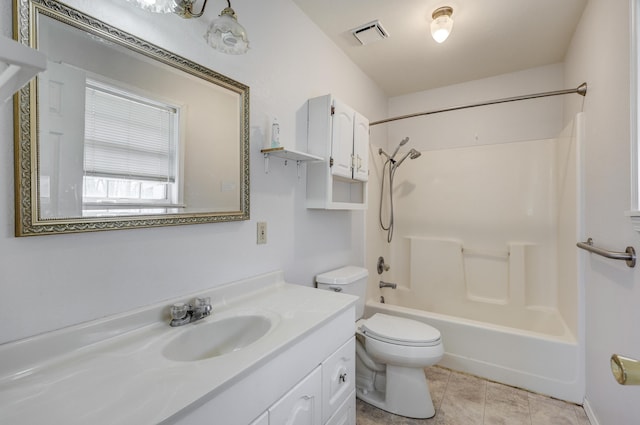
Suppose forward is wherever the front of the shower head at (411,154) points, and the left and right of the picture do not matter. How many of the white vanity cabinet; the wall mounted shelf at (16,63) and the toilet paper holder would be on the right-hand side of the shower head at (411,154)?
3

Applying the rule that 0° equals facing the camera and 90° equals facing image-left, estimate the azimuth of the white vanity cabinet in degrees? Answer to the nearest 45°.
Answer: approximately 315°

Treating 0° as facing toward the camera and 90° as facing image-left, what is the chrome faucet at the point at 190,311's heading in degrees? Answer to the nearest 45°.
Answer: approximately 315°

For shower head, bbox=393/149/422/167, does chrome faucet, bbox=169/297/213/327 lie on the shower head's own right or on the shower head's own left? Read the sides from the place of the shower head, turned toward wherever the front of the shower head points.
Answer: on the shower head's own right

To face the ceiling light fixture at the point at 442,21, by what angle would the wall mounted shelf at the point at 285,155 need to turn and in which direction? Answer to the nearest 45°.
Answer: approximately 45° to its left

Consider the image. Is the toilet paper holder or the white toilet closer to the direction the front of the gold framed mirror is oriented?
the toilet paper holder

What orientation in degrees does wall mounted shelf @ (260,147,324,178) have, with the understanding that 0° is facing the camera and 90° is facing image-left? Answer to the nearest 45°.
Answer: approximately 315°

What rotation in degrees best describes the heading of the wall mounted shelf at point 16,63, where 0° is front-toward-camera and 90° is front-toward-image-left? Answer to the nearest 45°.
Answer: approximately 315°
